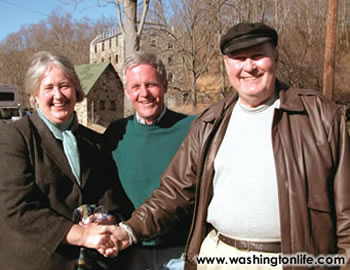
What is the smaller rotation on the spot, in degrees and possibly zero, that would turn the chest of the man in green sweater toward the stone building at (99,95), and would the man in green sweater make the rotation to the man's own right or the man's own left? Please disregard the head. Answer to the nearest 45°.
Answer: approximately 180°

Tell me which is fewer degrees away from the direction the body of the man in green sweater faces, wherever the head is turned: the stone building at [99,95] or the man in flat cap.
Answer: the man in flat cap

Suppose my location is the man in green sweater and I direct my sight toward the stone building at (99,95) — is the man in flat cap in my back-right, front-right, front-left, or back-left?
back-right

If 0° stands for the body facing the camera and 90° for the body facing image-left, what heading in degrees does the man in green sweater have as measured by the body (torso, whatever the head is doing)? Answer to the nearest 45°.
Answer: approximately 0°

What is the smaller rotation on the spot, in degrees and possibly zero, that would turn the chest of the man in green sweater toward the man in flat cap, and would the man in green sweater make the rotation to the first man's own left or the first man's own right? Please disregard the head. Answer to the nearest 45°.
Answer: approximately 45° to the first man's own left
